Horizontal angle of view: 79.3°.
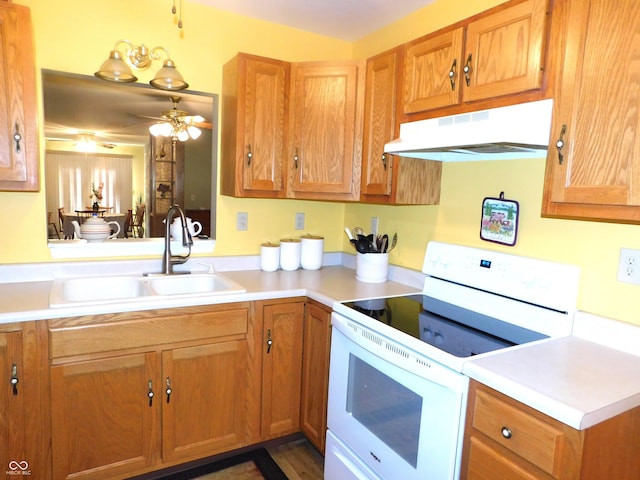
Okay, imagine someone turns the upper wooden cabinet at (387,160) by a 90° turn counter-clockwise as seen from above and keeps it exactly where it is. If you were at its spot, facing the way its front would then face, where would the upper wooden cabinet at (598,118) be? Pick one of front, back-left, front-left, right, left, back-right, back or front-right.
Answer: front

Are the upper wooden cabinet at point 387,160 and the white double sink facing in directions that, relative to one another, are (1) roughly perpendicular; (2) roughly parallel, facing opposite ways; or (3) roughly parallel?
roughly perpendicular

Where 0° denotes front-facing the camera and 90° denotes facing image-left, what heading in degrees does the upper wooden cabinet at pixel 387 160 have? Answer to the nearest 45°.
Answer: approximately 45°

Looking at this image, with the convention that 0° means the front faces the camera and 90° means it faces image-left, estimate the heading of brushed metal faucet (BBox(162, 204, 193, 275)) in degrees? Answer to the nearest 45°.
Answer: approximately 315°

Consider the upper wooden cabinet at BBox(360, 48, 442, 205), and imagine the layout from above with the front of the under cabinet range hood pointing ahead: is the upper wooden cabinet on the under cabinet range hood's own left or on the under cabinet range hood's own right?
on the under cabinet range hood's own right

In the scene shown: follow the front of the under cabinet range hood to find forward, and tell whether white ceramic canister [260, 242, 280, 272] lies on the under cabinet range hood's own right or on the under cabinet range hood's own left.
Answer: on the under cabinet range hood's own right
